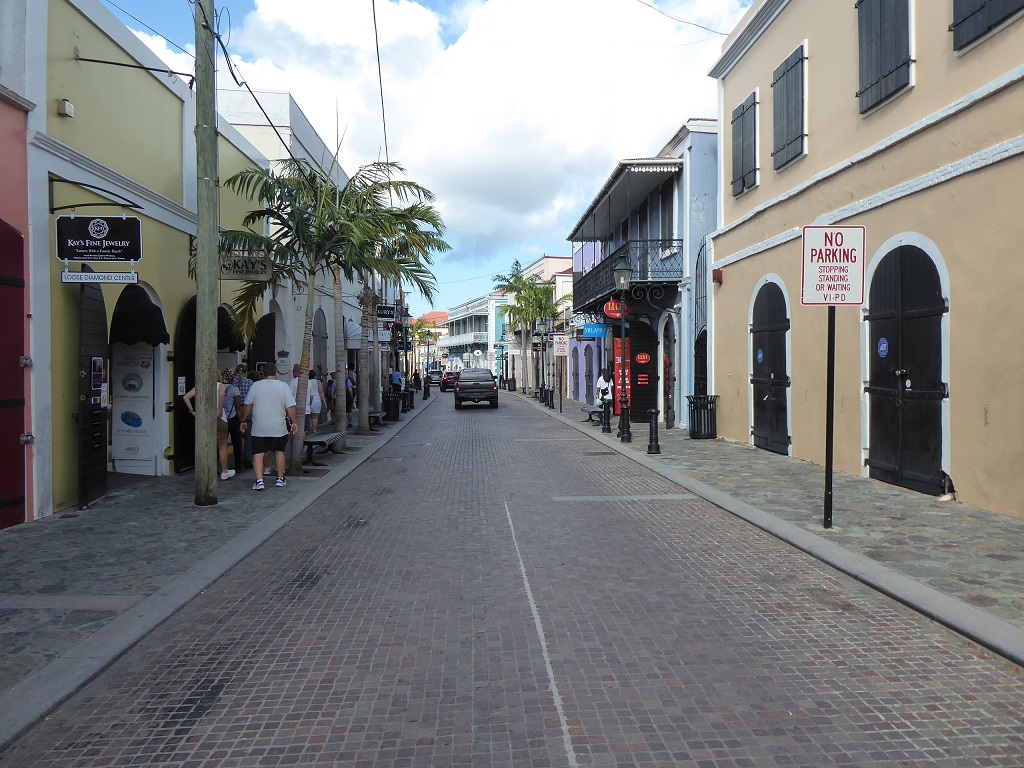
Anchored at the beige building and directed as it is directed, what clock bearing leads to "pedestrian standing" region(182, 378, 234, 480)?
The pedestrian standing is roughly at 1 o'clock from the beige building.

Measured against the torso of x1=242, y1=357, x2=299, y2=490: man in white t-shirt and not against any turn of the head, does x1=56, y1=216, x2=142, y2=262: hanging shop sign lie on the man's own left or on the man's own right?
on the man's own left

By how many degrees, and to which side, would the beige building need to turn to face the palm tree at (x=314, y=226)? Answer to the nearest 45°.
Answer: approximately 45° to its right

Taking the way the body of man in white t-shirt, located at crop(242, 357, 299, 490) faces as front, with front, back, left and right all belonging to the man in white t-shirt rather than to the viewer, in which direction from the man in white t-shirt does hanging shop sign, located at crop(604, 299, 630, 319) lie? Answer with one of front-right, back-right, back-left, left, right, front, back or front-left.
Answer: front-right

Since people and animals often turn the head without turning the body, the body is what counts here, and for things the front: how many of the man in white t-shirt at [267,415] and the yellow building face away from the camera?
1

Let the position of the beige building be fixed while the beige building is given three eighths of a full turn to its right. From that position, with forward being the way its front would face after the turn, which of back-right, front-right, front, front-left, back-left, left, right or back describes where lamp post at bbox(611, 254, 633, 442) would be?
front-left

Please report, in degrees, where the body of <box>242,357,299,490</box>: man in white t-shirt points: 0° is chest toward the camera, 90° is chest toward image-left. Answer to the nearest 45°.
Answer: approximately 180°

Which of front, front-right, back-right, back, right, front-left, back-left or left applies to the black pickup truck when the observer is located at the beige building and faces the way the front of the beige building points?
right

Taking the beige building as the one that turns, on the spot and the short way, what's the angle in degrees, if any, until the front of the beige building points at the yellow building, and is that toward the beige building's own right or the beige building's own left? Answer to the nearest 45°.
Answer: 0° — it already faces it
